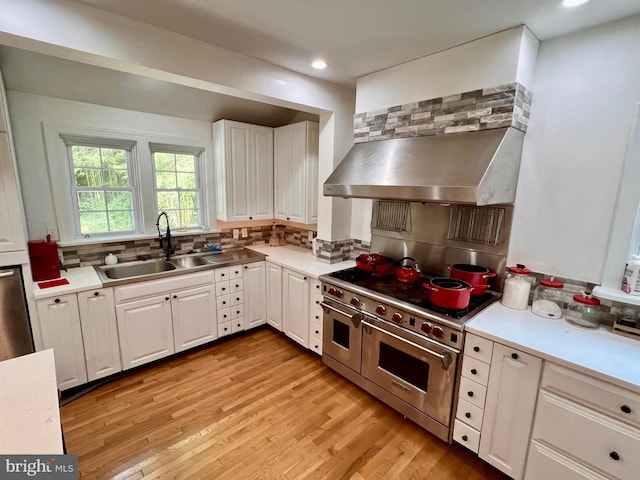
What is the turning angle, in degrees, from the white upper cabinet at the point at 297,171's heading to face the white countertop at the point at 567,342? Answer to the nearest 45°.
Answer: approximately 90° to its left

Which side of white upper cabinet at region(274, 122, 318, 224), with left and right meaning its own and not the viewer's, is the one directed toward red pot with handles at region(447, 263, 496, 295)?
left

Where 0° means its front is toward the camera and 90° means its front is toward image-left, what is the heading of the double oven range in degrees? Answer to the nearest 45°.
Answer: approximately 45°

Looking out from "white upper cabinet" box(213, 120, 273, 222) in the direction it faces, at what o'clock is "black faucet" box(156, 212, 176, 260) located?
The black faucet is roughly at 4 o'clock from the white upper cabinet.
